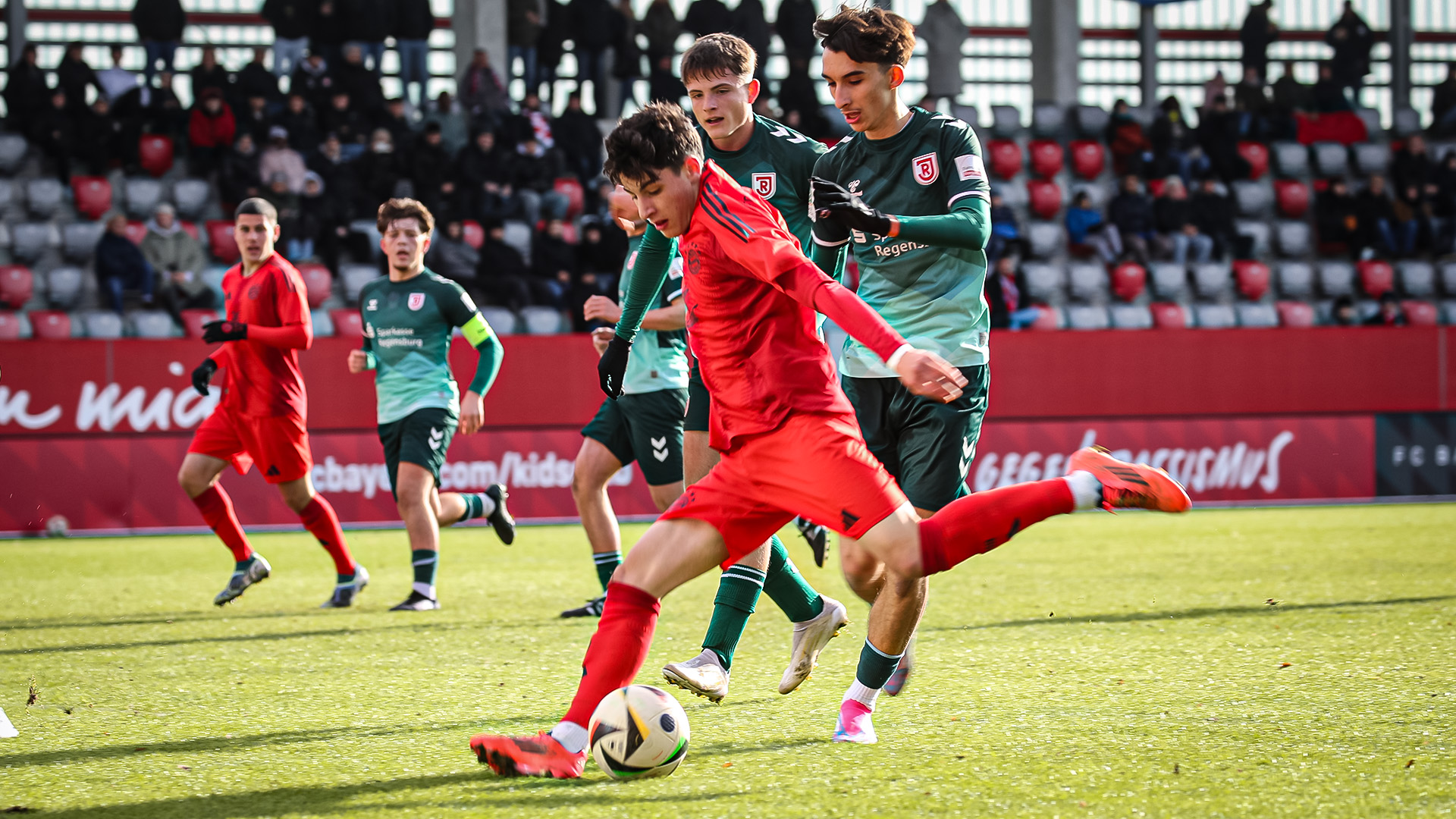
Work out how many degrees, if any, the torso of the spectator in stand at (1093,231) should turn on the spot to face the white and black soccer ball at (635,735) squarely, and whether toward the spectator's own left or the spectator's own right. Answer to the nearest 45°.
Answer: approximately 45° to the spectator's own right

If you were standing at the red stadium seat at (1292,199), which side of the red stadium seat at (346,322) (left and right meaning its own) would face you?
left

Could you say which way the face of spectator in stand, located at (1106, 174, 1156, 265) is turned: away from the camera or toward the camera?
toward the camera

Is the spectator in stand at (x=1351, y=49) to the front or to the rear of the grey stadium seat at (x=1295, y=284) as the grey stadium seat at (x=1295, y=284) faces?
to the rear

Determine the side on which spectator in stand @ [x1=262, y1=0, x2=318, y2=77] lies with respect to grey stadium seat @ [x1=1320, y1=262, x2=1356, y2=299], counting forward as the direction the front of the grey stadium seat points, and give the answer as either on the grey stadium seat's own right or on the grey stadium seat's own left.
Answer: on the grey stadium seat's own right

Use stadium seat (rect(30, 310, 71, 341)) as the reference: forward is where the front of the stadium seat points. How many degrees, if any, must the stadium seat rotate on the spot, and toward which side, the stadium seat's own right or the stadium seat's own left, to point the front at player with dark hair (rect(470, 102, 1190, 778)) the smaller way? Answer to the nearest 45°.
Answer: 0° — it already faces them

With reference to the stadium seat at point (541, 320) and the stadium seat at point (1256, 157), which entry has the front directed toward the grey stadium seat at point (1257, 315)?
the stadium seat at point (1256, 157)

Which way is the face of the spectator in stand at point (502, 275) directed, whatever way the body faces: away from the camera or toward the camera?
toward the camera

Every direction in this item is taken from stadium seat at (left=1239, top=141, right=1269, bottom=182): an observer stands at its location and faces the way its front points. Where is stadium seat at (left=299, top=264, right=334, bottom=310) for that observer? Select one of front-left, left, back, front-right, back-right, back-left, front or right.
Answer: front-right

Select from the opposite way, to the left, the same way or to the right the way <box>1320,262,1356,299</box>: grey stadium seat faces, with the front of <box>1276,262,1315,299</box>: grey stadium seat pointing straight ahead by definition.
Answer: the same way

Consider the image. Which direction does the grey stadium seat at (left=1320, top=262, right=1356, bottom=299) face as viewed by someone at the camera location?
facing the viewer

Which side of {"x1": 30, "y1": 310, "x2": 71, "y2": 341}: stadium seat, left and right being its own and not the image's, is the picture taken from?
front

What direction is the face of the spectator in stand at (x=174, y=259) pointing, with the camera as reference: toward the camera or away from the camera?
toward the camera

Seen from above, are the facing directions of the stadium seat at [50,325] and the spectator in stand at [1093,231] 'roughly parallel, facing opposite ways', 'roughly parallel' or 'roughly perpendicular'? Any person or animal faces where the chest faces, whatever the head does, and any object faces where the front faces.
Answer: roughly parallel
